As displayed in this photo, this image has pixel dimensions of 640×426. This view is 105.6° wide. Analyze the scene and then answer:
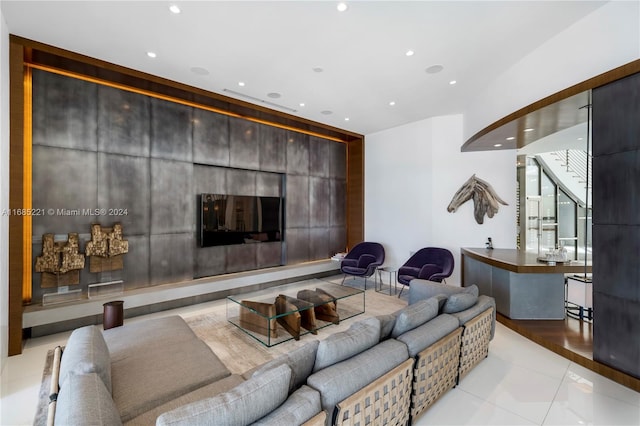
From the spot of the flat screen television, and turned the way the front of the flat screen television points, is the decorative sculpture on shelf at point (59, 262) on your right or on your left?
on your right

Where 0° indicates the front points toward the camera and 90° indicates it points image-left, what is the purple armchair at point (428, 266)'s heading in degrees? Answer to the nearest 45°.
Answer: approximately 45°

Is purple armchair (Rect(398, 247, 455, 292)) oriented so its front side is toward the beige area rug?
yes

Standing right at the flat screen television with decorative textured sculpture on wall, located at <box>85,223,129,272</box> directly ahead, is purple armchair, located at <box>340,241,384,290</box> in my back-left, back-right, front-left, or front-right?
back-left

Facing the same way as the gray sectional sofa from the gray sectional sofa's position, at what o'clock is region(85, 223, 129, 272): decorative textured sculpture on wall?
The decorative textured sculpture on wall is roughly at 12 o'clock from the gray sectional sofa.

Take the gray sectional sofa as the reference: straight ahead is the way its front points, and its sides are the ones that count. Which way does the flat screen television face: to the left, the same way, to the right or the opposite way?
the opposite way

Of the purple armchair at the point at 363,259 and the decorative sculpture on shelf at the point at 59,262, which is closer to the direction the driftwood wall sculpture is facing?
the purple armchair

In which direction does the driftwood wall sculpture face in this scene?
to the viewer's left

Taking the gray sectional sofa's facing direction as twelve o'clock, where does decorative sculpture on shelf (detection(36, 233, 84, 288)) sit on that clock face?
The decorative sculpture on shelf is roughly at 12 o'clock from the gray sectional sofa.

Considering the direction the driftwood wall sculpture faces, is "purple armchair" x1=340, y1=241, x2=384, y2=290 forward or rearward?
forward

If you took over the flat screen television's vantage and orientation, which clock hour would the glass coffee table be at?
The glass coffee table is roughly at 1 o'clock from the flat screen television.

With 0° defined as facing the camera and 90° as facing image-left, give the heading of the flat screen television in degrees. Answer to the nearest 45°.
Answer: approximately 315°

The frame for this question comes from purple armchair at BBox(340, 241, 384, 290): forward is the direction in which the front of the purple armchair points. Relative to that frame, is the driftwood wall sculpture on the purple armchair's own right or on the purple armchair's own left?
on the purple armchair's own left
